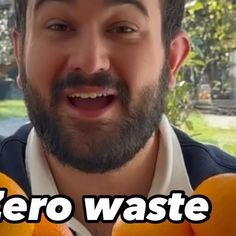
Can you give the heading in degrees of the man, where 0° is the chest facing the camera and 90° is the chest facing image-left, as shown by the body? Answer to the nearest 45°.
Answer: approximately 0°

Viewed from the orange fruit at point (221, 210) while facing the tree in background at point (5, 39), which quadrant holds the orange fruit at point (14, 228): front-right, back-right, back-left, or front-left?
front-left

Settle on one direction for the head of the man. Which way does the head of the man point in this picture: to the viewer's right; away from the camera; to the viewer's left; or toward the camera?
toward the camera
